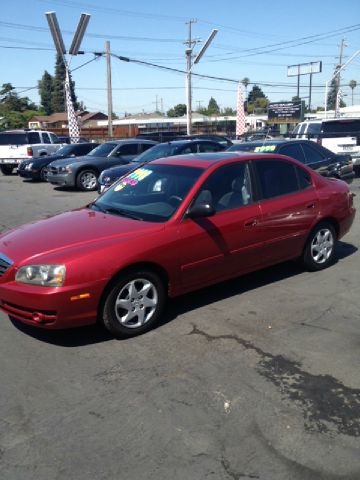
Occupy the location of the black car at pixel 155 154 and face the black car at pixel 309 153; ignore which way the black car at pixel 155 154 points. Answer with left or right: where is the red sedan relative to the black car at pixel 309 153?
right

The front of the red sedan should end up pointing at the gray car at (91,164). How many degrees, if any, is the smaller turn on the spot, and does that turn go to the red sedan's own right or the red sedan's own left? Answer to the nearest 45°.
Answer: approximately 135° to the red sedan's own right
